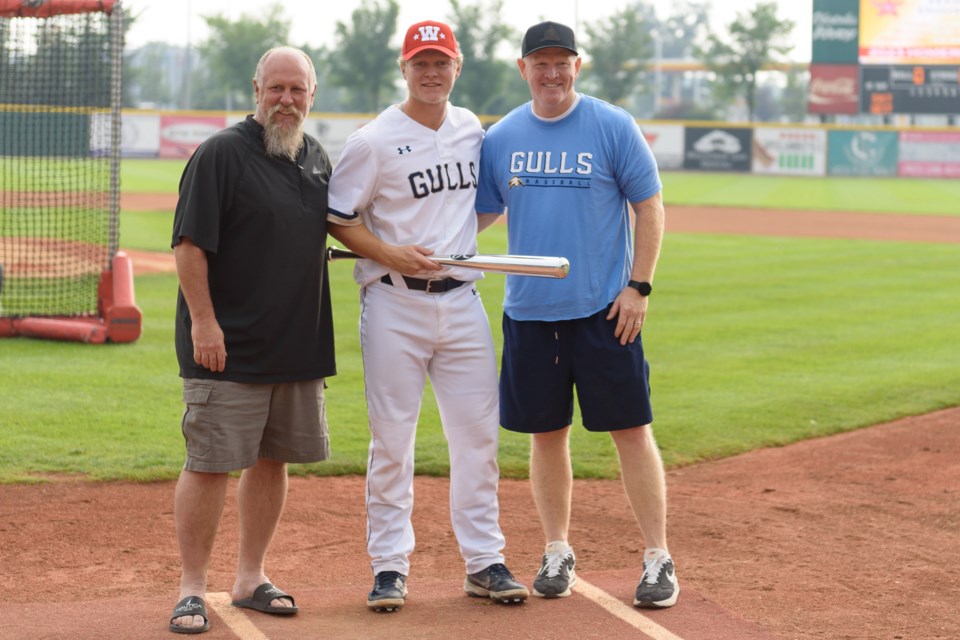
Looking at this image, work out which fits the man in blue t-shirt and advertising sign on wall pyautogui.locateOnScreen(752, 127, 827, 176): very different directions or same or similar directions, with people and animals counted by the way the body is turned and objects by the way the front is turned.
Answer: same or similar directions

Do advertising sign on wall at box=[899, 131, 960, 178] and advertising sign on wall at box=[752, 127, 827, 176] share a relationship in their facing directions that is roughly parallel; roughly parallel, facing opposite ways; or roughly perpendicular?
roughly parallel

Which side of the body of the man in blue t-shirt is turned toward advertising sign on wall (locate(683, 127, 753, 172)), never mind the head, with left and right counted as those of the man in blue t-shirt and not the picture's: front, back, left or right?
back

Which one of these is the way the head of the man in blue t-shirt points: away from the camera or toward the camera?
toward the camera

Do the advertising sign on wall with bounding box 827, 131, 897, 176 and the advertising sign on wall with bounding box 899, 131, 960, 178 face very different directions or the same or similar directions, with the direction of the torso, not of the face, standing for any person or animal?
same or similar directions

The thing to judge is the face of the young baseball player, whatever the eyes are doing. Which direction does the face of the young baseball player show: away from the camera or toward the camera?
toward the camera

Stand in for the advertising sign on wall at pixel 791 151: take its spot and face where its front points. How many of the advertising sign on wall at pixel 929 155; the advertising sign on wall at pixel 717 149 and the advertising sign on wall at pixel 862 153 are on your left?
2

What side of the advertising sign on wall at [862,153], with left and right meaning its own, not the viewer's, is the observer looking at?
front

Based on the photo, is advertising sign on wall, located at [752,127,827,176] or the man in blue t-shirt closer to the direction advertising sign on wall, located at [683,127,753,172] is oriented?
the man in blue t-shirt

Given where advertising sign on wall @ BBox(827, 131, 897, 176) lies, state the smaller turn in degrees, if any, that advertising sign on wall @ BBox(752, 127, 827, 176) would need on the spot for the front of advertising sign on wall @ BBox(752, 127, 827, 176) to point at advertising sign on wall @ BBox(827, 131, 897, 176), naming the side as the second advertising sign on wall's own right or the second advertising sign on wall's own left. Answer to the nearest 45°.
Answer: approximately 90° to the second advertising sign on wall's own left

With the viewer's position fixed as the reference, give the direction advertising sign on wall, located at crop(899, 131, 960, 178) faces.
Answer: facing the viewer

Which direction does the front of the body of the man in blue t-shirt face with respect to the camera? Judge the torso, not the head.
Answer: toward the camera

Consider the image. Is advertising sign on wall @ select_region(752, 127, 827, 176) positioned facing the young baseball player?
yes

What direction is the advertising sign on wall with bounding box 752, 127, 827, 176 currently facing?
toward the camera

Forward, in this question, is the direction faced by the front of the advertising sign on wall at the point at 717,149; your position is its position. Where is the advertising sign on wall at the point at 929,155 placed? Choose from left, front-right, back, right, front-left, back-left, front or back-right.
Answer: left

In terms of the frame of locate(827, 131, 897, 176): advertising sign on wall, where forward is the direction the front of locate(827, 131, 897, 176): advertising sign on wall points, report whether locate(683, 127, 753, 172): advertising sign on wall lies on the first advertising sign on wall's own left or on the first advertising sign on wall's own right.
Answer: on the first advertising sign on wall's own right
